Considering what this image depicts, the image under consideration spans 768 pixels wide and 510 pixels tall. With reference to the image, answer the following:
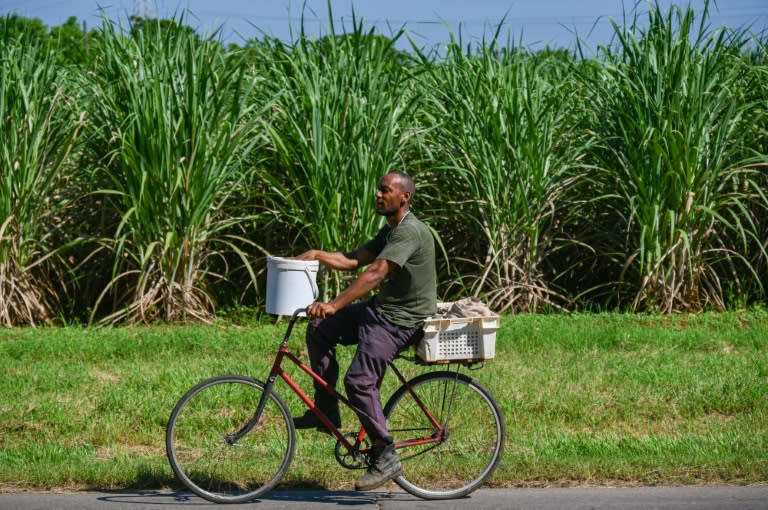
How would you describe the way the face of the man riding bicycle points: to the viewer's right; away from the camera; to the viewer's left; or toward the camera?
to the viewer's left

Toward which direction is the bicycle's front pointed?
to the viewer's left

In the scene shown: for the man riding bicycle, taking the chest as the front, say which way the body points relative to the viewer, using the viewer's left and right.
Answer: facing to the left of the viewer
